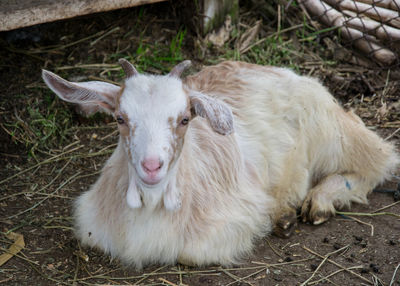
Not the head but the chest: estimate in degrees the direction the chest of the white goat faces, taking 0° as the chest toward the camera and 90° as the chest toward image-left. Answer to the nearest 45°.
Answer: approximately 45°

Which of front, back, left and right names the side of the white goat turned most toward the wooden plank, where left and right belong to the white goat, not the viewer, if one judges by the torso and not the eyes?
right

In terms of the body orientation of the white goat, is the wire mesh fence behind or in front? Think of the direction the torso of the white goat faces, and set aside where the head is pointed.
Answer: behind

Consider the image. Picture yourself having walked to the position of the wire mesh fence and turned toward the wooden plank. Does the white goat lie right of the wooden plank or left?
left

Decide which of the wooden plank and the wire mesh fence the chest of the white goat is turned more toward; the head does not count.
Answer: the wooden plank
